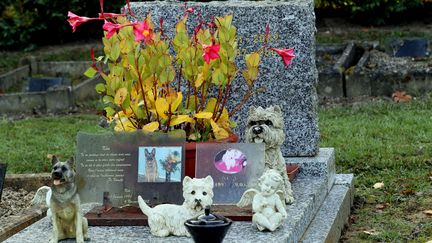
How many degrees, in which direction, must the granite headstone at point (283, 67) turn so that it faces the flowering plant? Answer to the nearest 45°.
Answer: approximately 45° to its right

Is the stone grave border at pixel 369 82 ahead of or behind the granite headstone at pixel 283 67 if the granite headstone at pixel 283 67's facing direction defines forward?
behind

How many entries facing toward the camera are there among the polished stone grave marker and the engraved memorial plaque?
2

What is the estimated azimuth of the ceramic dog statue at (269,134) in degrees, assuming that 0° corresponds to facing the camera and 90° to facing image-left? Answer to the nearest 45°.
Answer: approximately 45°

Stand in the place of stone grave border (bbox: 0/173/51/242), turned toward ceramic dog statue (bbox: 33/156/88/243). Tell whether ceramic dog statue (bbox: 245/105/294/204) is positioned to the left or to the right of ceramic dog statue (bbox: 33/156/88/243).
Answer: left

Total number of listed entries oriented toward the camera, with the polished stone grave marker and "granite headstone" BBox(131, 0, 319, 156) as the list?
2

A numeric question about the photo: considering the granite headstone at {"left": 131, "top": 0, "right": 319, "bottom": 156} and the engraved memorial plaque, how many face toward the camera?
2

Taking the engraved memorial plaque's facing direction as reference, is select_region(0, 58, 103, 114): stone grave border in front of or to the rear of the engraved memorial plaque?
to the rear

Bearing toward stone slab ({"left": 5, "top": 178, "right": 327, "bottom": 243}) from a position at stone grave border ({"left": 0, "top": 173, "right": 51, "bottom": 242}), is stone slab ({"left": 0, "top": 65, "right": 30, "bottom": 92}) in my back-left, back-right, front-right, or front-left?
back-left

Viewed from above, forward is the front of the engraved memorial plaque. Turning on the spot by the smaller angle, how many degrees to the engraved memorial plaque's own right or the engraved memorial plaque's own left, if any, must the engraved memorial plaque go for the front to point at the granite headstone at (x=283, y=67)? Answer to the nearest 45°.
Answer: approximately 135° to the engraved memorial plaque's own left

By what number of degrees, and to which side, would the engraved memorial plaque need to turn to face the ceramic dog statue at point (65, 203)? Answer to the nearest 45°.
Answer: approximately 45° to its right

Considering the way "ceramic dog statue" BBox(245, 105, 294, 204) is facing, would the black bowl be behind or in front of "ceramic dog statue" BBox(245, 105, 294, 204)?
in front
